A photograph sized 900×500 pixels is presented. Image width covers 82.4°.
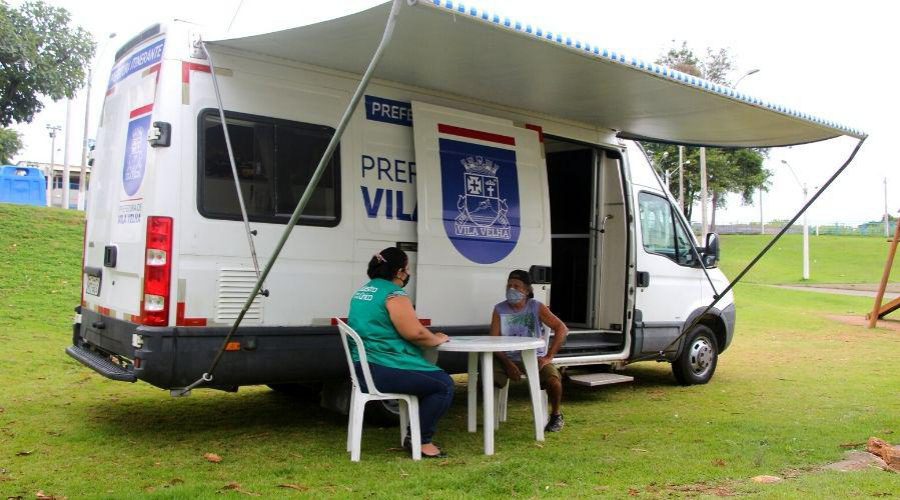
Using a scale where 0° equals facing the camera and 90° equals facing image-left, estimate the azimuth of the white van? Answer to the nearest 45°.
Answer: approximately 225°

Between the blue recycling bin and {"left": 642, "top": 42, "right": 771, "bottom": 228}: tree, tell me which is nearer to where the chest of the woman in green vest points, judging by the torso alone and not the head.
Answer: the tree

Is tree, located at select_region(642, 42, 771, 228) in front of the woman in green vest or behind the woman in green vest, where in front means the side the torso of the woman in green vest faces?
in front

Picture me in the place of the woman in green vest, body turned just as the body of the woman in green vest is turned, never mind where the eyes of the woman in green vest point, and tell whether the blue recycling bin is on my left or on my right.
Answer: on my left

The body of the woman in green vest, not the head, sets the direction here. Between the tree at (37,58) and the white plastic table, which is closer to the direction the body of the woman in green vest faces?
the white plastic table

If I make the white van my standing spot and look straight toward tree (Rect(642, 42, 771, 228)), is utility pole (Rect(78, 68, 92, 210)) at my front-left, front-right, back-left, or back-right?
front-left

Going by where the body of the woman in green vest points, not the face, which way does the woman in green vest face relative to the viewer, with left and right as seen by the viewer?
facing away from the viewer and to the right of the viewer

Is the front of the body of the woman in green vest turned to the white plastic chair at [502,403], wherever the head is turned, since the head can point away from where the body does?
yes

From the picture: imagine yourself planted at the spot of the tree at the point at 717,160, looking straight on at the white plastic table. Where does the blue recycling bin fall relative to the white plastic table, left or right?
right

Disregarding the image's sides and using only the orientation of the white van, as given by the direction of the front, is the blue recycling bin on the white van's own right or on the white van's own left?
on the white van's own left

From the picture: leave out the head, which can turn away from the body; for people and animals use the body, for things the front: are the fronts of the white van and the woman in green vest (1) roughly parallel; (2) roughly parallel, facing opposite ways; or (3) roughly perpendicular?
roughly parallel

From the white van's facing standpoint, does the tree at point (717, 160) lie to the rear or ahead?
ahead
